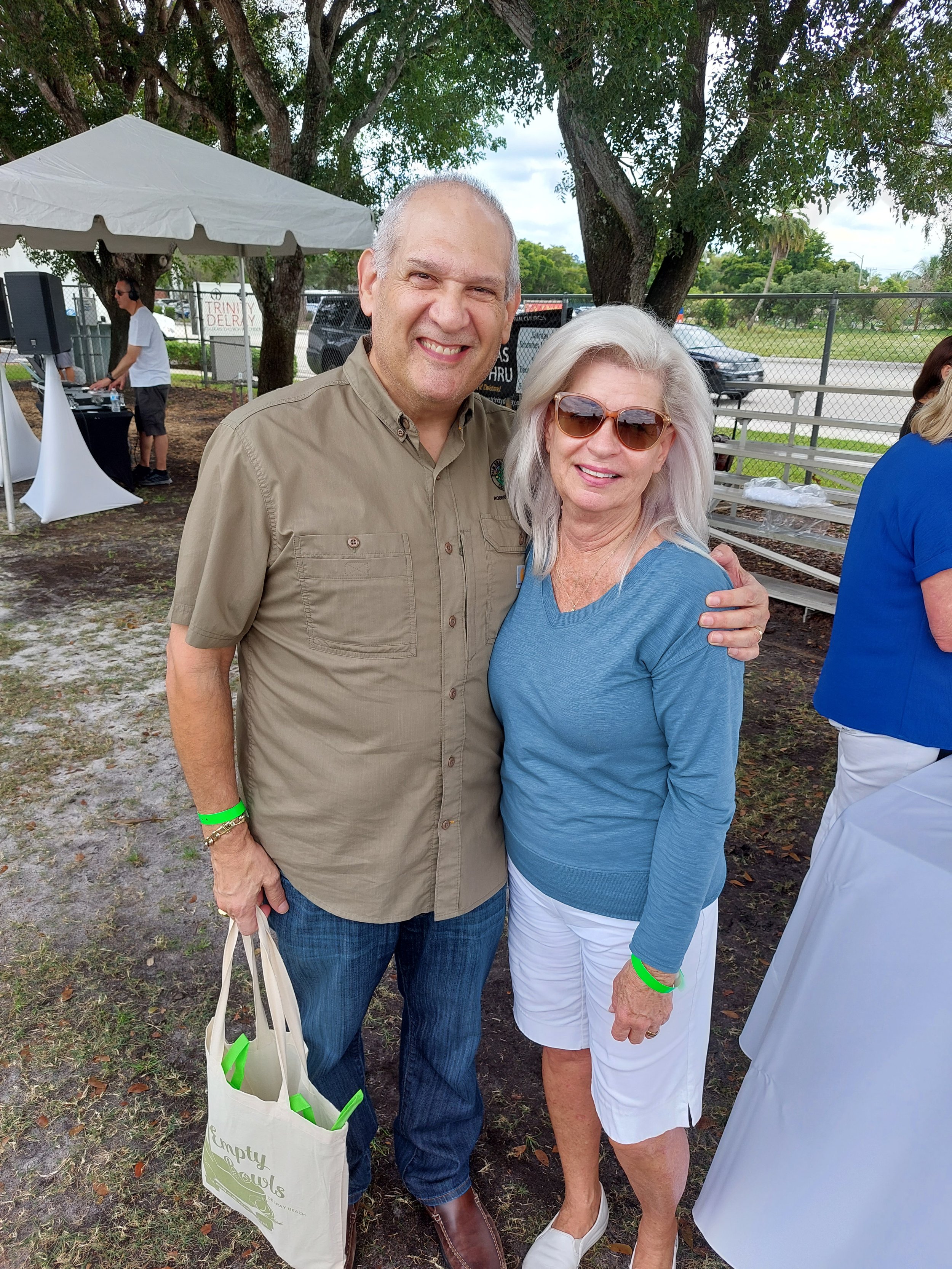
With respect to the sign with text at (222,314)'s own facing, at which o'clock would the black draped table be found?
The black draped table is roughly at 12 o'clock from the sign with text.

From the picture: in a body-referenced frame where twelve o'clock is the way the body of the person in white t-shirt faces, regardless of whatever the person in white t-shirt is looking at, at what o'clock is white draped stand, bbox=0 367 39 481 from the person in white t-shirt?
The white draped stand is roughly at 1 o'clock from the person in white t-shirt.

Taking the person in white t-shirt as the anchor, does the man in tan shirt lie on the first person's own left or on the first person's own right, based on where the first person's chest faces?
on the first person's own left

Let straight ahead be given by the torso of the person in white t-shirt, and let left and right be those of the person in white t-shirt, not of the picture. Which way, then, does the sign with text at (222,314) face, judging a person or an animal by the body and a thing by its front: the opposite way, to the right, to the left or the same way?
to the left

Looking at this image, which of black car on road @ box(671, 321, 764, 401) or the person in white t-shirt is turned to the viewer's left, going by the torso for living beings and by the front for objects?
the person in white t-shirt

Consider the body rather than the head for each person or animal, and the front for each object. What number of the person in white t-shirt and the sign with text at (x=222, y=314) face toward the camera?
1

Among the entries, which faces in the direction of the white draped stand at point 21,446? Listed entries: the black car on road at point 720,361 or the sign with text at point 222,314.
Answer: the sign with text

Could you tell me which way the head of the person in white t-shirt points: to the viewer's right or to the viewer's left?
to the viewer's left

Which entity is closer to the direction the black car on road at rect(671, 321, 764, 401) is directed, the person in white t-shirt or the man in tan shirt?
the man in tan shirt

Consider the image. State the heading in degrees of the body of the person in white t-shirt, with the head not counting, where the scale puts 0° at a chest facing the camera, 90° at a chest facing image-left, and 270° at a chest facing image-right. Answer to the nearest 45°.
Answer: approximately 90°
